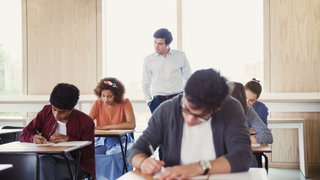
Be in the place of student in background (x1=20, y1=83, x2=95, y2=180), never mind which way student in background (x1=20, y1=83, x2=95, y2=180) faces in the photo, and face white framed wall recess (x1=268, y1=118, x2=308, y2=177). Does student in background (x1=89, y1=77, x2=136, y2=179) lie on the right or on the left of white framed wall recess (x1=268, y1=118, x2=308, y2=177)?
left

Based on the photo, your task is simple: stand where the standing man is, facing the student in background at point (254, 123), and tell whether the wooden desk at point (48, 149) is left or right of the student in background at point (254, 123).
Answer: right

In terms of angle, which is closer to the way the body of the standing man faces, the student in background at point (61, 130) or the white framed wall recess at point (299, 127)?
the student in background

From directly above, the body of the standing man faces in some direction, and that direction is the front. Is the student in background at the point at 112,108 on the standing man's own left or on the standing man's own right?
on the standing man's own right

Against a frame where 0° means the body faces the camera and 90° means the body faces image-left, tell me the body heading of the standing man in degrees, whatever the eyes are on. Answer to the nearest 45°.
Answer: approximately 0°

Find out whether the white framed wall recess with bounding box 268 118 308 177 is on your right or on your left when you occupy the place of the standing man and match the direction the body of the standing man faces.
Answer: on your left
